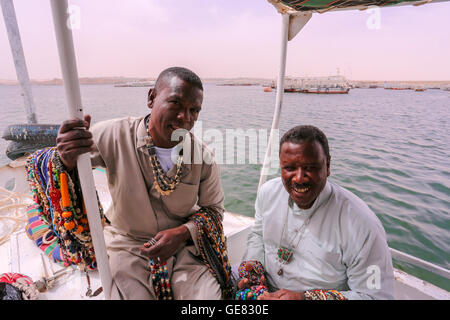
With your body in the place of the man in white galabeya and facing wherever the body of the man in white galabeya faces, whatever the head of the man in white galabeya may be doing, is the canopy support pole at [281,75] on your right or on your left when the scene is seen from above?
on your right

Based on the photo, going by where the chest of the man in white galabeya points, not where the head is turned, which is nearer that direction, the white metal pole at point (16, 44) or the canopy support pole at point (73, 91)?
the canopy support pole

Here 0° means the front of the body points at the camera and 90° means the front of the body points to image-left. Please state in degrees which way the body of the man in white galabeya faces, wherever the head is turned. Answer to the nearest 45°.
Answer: approximately 45°

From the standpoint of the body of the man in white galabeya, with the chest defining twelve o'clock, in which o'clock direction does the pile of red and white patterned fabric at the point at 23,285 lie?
The pile of red and white patterned fabric is roughly at 1 o'clock from the man in white galabeya.

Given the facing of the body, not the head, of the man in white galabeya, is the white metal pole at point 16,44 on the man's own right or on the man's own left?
on the man's own right

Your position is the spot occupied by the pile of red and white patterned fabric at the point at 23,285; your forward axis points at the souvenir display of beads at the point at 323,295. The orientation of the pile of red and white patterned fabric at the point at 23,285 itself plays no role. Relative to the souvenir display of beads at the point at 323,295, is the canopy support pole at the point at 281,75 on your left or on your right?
left
